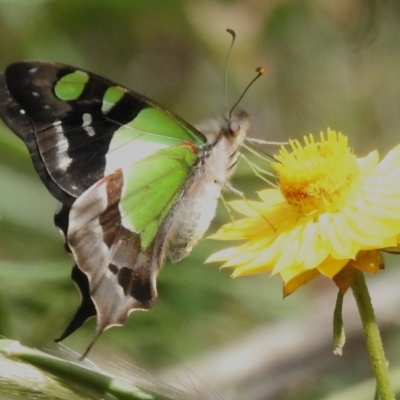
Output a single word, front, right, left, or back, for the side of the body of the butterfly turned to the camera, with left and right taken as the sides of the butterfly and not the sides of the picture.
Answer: right
